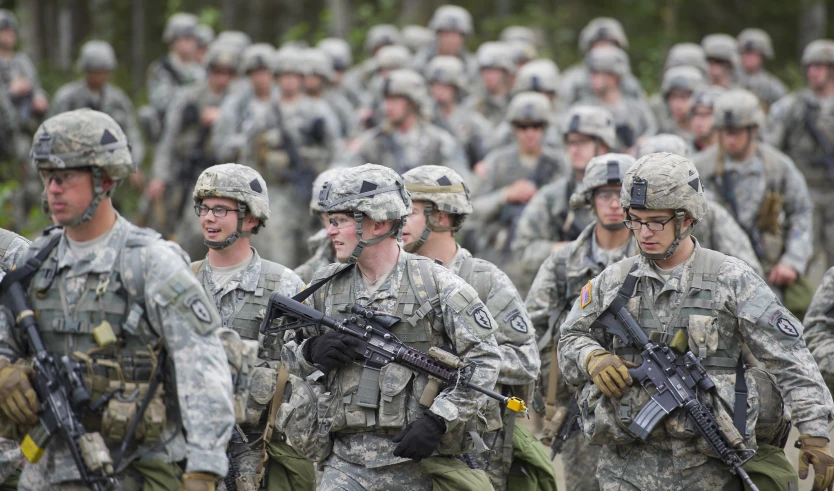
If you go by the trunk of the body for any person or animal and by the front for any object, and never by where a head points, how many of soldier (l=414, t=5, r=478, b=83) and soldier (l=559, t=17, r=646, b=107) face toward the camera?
2

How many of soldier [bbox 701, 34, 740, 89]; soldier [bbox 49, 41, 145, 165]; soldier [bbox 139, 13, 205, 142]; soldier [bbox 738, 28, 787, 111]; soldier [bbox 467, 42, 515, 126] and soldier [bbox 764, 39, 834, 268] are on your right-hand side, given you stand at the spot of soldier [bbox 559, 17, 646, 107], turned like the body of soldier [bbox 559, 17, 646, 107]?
3

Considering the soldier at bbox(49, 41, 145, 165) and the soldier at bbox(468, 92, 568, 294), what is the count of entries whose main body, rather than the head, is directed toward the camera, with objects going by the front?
2

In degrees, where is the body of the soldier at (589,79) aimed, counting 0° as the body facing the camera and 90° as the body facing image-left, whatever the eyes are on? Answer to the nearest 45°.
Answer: approximately 0°

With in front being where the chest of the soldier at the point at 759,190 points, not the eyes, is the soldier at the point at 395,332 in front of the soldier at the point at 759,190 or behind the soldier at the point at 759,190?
in front

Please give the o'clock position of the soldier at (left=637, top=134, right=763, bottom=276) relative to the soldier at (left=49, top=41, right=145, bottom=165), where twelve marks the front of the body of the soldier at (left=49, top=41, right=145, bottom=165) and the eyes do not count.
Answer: the soldier at (left=637, top=134, right=763, bottom=276) is roughly at 11 o'clock from the soldier at (left=49, top=41, right=145, bottom=165).

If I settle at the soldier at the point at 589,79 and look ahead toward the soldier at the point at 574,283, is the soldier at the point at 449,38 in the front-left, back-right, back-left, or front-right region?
back-right

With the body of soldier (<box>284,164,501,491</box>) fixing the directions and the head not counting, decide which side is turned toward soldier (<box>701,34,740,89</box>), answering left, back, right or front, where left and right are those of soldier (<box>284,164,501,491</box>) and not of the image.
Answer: back

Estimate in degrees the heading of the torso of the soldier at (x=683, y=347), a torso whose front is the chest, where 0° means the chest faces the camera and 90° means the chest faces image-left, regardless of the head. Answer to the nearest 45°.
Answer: approximately 45°

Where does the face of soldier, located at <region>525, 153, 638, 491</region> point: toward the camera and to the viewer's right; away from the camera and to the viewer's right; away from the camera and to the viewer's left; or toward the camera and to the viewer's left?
toward the camera and to the viewer's left
